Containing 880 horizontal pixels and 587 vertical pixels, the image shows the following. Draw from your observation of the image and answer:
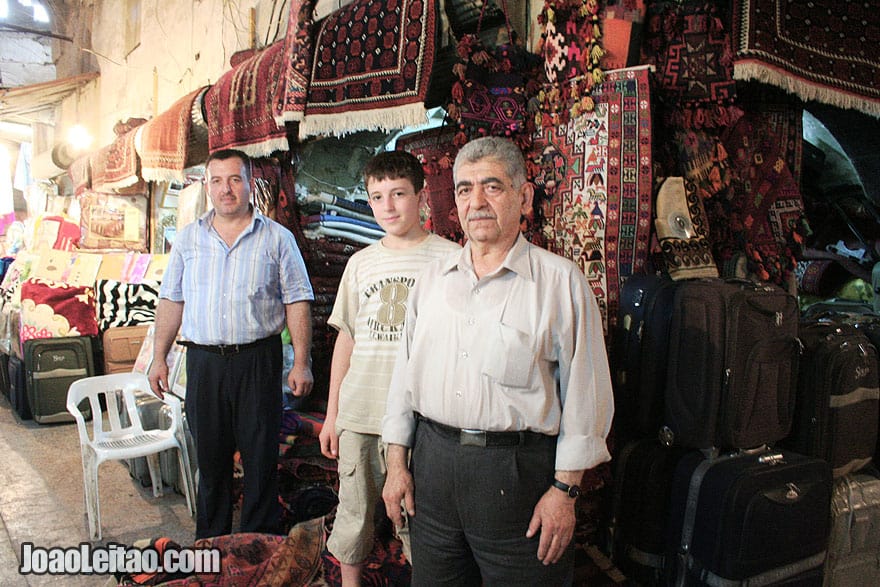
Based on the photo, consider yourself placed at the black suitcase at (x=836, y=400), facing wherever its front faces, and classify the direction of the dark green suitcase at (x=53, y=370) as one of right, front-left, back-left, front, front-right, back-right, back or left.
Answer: back-right

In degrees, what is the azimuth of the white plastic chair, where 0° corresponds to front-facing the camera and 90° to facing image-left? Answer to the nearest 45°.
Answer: approximately 315°

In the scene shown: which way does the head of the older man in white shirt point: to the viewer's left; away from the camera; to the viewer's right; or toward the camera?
toward the camera

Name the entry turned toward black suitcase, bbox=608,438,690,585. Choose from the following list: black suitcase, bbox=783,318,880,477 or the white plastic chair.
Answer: the white plastic chair

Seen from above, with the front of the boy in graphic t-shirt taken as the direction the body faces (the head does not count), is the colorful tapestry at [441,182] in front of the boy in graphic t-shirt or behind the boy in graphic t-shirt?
behind

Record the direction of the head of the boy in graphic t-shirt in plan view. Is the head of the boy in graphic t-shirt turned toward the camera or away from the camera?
toward the camera

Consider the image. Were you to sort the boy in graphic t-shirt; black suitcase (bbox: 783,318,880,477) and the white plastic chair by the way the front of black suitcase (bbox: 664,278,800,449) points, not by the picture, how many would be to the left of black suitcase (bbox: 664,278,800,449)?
1

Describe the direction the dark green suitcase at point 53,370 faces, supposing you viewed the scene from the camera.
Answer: facing the viewer

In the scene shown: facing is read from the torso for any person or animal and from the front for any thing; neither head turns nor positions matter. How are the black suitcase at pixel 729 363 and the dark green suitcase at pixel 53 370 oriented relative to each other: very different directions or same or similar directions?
same or similar directions

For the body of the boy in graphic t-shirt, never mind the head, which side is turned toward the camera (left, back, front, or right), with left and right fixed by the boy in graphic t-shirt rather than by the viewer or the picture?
front

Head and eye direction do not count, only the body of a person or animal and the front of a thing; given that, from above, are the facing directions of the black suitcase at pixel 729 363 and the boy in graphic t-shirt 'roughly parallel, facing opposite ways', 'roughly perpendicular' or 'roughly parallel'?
roughly parallel

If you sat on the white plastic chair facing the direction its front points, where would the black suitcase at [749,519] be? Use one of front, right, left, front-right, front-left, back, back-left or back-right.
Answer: front

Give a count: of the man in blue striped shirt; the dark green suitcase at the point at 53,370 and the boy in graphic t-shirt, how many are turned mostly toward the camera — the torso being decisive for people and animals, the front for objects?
3

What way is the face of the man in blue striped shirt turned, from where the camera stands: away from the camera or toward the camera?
toward the camera

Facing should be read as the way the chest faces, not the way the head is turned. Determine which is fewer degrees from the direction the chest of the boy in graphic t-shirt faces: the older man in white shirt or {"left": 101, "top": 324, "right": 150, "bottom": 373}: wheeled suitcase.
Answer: the older man in white shirt

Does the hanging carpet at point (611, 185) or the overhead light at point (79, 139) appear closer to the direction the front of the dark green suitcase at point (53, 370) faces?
the hanging carpet

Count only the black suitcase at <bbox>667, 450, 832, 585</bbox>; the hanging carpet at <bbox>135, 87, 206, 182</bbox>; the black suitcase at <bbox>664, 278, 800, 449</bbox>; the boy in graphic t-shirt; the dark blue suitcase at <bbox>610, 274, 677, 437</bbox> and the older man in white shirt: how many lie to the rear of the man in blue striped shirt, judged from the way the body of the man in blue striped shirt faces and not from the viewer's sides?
1
